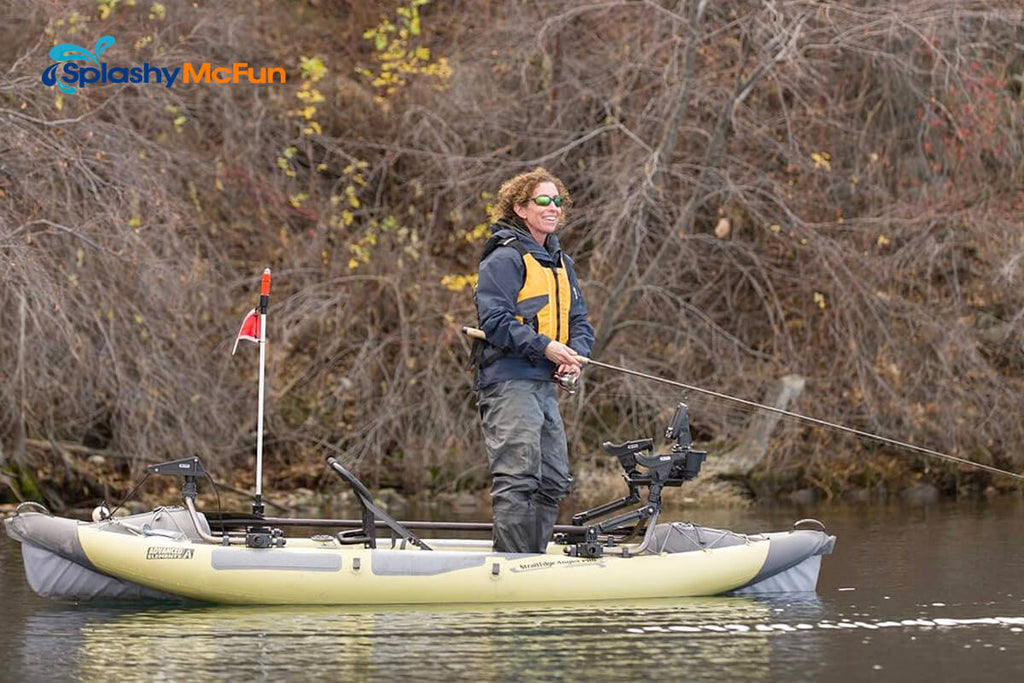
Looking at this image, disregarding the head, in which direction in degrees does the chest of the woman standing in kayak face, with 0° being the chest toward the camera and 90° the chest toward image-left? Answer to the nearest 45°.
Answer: approximately 315°
